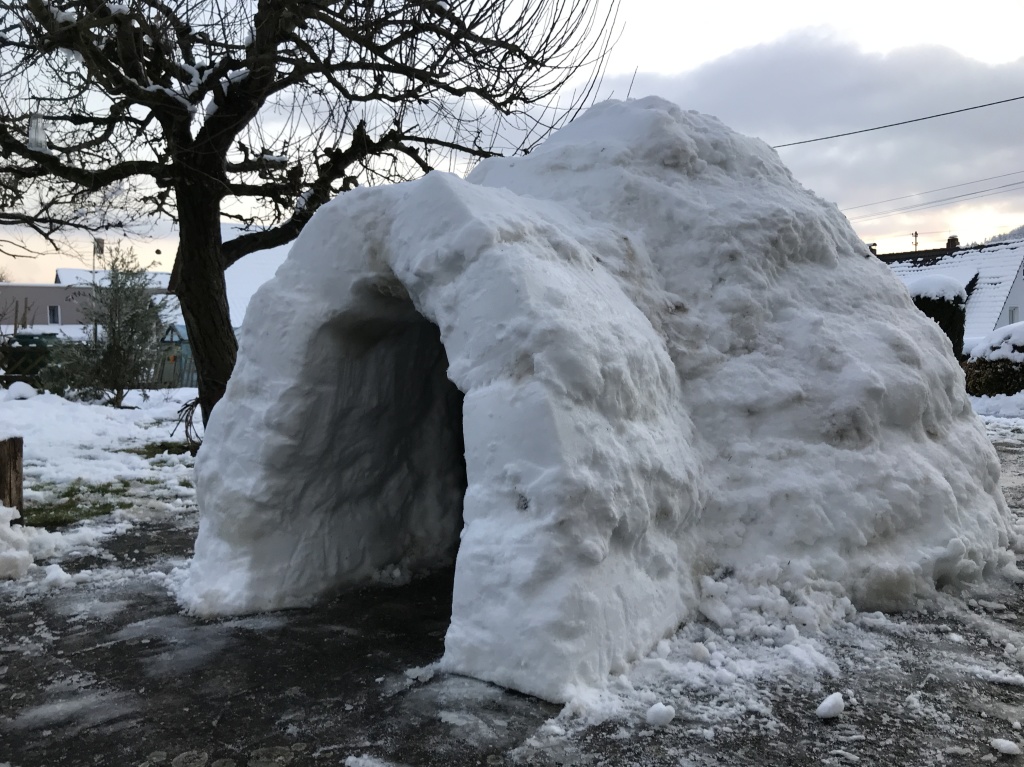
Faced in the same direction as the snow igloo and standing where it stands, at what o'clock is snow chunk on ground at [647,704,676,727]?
The snow chunk on ground is roughly at 10 o'clock from the snow igloo.

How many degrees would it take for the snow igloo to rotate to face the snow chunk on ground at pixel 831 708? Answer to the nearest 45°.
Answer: approximately 90° to its left

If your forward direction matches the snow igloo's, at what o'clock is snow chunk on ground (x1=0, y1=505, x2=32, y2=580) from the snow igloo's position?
The snow chunk on ground is roughly at 2 o'clock from the snow igloo.

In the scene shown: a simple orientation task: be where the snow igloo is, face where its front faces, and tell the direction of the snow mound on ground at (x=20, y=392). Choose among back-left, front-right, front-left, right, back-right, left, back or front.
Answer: right

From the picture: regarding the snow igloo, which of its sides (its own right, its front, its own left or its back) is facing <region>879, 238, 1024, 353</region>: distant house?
back

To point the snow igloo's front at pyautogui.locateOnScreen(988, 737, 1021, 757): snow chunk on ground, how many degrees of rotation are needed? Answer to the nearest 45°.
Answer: approximately 90° to its left

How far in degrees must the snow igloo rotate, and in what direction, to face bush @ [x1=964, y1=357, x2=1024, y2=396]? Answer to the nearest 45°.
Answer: approximately 180°

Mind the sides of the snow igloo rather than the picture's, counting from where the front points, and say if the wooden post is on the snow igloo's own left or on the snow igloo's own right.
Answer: on the snow igloo's own right

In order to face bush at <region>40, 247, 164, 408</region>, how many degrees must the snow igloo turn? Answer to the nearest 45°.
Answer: approximately 90° to its right

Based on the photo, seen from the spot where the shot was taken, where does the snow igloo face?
facing the viewer and to the left of the viewer

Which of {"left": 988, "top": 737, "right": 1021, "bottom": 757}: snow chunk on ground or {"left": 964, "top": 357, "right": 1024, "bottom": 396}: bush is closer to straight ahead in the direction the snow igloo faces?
the snow chunk on ground

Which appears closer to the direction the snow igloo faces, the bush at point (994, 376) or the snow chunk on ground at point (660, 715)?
the snow chunk on ground
